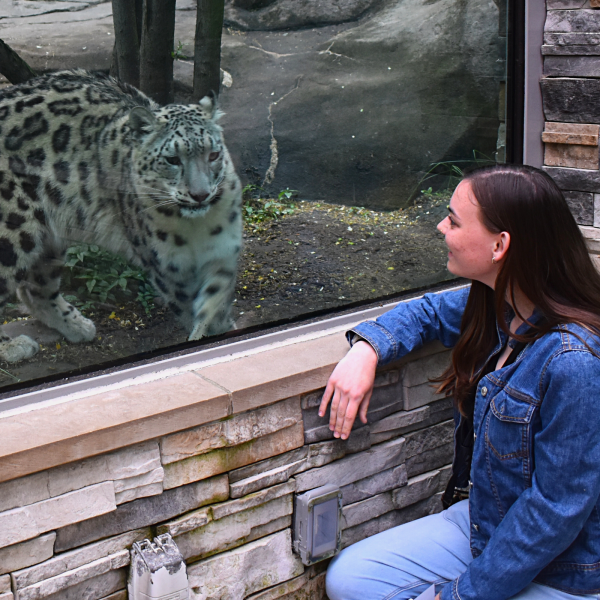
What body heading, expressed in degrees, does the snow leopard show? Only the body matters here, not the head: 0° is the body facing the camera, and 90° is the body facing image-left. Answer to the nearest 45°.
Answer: approximately 315°

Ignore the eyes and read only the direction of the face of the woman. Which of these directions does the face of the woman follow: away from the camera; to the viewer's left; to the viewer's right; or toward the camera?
to the viewer's left

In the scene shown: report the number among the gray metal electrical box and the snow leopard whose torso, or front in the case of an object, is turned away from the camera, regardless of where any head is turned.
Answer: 0

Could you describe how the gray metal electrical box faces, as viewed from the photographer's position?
facing the viewer and to the right of the viewer
